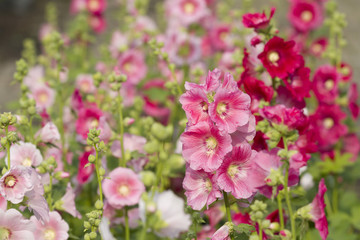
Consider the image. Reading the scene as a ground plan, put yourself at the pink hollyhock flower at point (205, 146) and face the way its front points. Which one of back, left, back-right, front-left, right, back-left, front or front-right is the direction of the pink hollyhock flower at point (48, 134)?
back-right

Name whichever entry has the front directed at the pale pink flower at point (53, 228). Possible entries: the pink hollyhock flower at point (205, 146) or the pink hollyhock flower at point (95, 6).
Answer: the pink hollyhock flower at point (95, 6)

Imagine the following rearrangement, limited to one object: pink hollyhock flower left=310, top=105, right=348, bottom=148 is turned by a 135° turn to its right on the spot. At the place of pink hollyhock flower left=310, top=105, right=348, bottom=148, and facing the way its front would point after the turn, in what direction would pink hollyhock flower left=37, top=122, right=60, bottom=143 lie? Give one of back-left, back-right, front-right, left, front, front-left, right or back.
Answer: left

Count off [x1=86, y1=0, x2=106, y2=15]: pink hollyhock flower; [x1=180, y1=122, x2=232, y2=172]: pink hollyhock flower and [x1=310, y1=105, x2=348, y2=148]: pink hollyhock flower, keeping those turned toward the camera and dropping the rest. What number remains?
3

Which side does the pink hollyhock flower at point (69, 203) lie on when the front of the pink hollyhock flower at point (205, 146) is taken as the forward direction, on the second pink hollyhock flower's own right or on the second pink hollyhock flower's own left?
on the second pink hollyhock flower's own right

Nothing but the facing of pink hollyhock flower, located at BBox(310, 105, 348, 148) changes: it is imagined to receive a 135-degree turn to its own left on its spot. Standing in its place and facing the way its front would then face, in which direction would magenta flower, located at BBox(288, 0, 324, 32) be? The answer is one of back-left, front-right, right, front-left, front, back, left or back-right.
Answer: front-left

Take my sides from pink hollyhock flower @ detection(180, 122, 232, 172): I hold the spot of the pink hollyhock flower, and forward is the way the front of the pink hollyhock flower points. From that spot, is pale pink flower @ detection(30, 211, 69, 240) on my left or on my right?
on my right

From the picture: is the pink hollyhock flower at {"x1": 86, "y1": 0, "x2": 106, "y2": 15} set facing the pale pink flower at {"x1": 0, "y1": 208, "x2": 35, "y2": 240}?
yes
